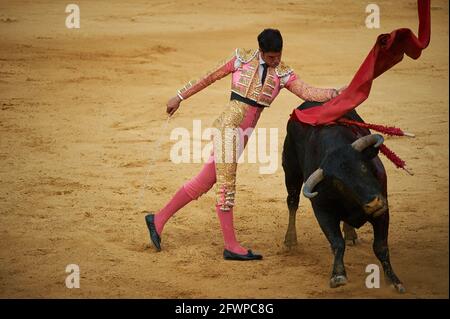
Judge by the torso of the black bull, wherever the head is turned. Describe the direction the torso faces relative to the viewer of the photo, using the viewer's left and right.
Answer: facing the viewer and to the right of the viewer
